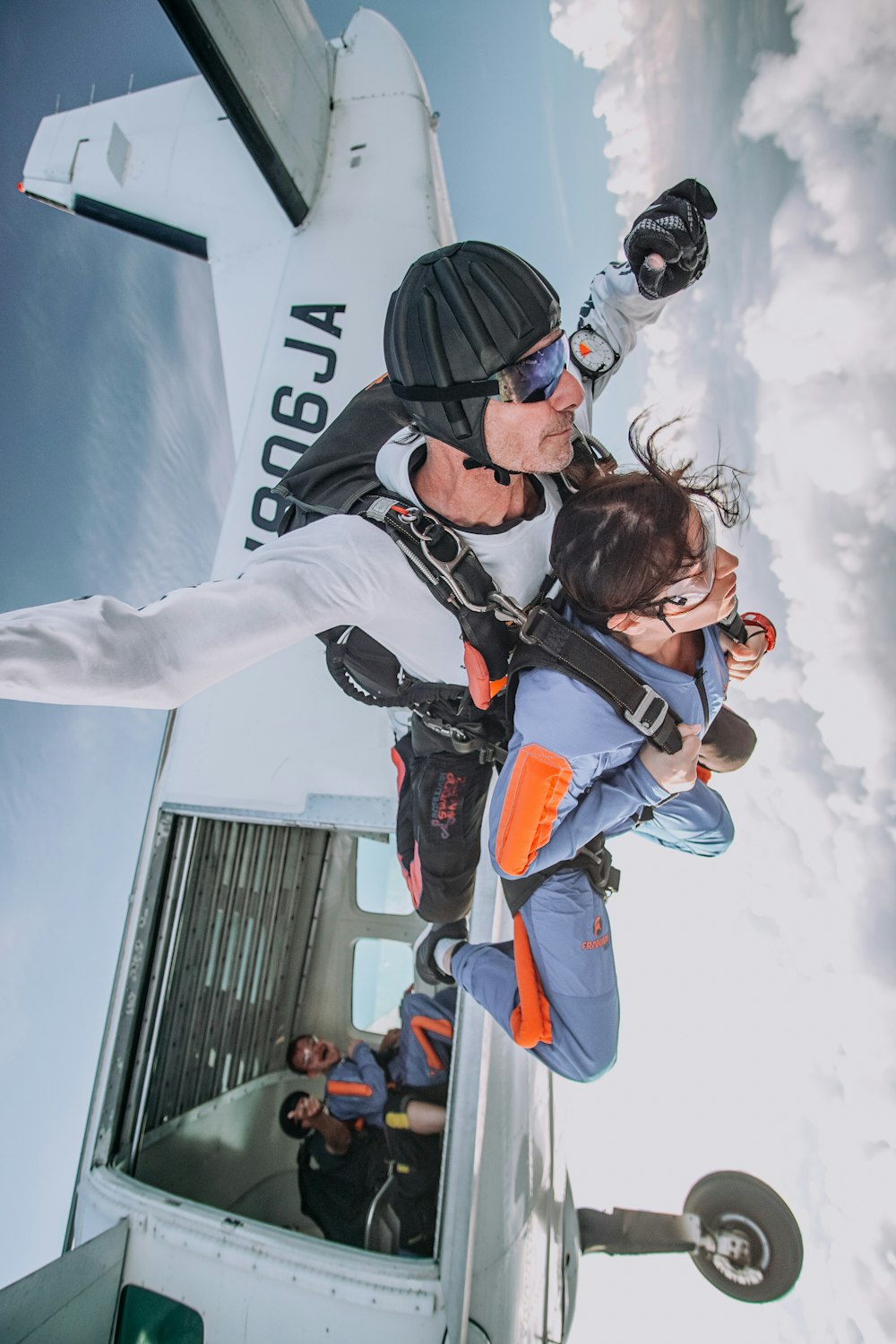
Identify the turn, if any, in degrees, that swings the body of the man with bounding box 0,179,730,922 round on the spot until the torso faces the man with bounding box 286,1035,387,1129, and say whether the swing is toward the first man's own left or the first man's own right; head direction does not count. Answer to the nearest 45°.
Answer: approximately 135° to the first man's own left

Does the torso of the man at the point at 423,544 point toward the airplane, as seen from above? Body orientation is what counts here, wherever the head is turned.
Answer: no

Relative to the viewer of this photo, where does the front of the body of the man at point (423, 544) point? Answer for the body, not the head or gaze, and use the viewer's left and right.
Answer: facing the viewer and to the right of the viewer

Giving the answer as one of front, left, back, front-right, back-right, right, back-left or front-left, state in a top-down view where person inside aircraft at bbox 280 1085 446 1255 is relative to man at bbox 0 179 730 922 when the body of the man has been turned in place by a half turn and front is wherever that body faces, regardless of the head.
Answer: front-right
